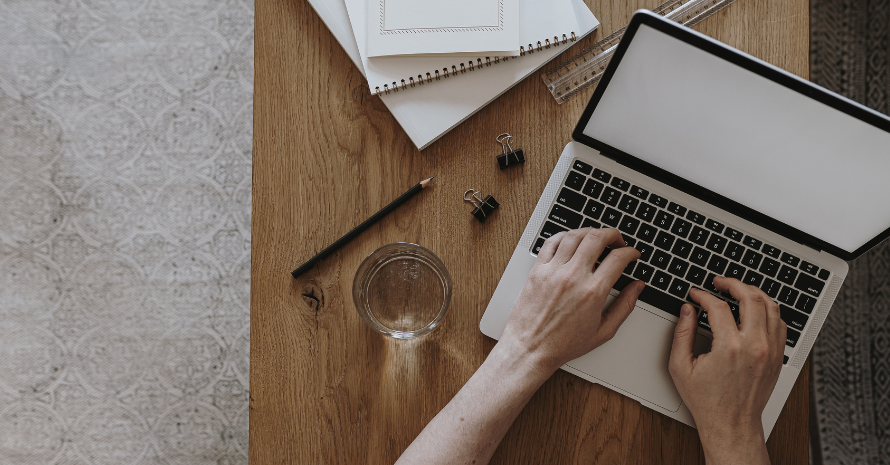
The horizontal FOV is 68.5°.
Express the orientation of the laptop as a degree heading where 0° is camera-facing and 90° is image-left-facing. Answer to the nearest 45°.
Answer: approximately 45°
